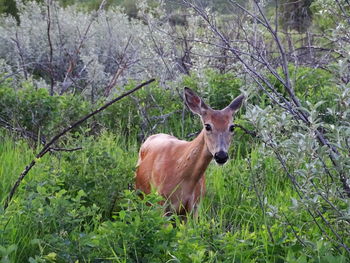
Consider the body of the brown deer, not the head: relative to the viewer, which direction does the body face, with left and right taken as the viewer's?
facing the viewer and to the right of the viewer
